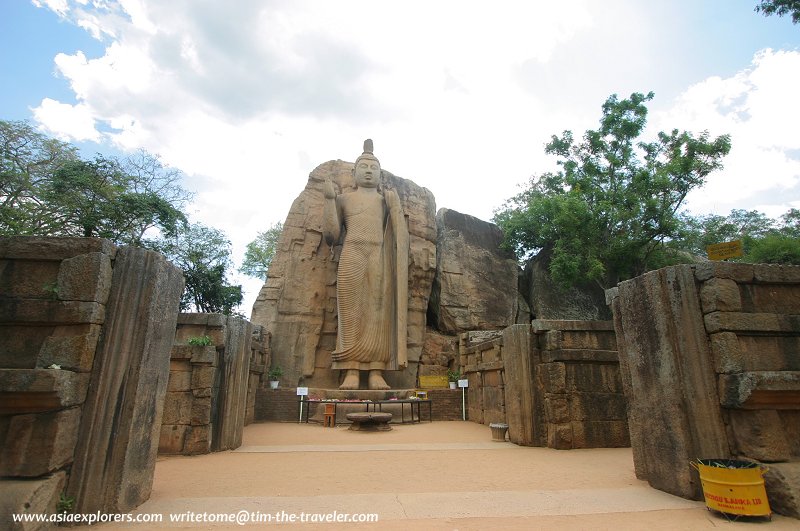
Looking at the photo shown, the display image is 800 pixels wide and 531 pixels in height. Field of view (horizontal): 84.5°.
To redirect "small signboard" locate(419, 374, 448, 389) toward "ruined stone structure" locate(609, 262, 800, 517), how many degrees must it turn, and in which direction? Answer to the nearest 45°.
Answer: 0° — it already faces it

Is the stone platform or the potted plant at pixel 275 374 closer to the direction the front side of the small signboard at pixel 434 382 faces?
the stone platform

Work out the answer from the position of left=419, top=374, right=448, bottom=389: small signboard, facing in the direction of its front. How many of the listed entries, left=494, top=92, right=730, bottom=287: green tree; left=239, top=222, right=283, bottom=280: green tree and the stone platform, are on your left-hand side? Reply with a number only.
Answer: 1

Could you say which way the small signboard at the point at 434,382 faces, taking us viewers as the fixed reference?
facing the viewer

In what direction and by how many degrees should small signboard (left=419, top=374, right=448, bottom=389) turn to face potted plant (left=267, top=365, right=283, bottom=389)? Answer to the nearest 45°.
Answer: approximately 90° to its right

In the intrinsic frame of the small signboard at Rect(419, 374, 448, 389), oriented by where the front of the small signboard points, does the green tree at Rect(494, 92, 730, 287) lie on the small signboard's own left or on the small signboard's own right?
on the small signboard's own left

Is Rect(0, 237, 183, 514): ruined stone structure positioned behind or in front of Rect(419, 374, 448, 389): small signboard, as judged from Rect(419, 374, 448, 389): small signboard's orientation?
in front

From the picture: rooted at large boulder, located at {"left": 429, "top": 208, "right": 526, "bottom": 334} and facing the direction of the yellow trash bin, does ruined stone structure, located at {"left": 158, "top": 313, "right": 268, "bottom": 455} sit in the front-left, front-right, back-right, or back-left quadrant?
front-right

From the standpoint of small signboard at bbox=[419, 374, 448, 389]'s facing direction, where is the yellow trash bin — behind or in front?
in front

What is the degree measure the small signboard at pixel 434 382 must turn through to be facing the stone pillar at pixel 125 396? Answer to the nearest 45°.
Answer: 0° — it already faces it

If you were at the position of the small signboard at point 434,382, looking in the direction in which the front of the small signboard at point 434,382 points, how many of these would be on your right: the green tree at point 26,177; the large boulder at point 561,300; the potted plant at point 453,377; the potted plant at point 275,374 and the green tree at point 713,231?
2

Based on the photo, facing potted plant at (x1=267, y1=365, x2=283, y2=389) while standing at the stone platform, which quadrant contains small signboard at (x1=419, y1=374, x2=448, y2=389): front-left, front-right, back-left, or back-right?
back-right

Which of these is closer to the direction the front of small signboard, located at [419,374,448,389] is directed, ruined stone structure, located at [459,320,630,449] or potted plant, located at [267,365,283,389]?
the ruined stone structure

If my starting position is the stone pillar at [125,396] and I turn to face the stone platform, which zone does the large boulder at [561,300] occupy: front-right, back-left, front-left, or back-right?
front-right

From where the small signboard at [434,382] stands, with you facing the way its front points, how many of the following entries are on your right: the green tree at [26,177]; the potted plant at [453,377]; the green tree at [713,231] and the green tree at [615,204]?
1

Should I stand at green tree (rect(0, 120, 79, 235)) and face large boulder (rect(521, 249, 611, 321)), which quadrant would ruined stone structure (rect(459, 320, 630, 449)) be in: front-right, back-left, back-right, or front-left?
front-right

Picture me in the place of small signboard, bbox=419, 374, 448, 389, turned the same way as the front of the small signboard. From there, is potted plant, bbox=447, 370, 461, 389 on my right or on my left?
on my left
